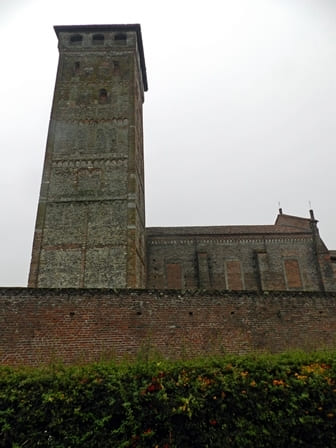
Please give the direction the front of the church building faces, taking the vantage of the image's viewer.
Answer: facing to the right of the viewer
